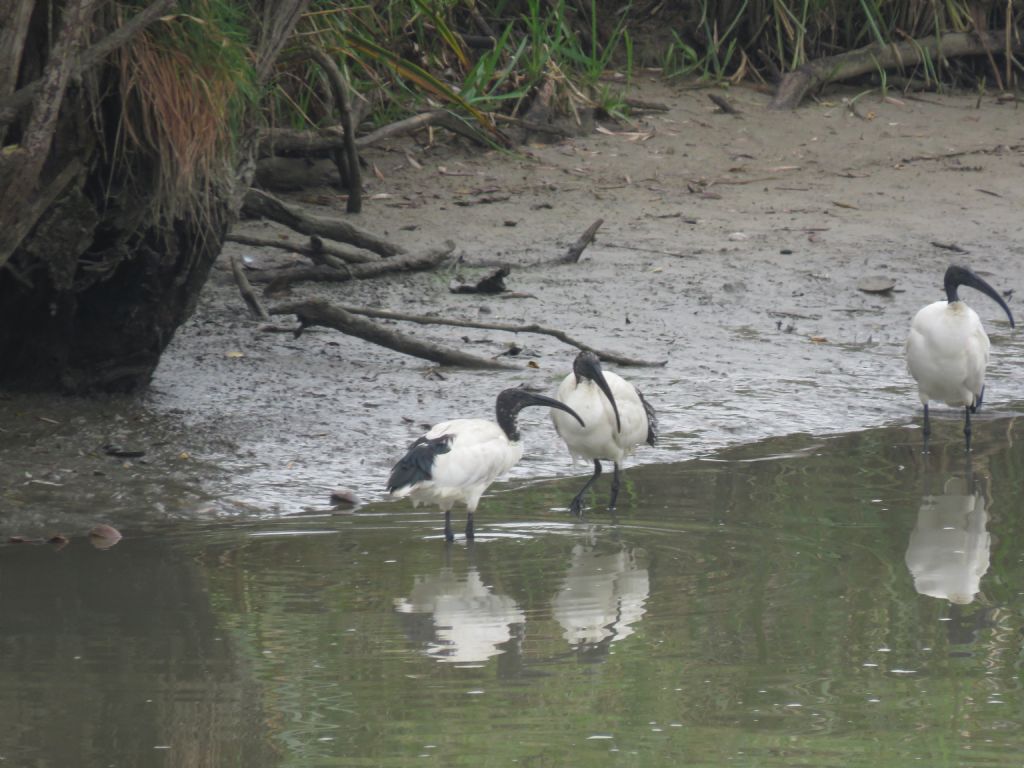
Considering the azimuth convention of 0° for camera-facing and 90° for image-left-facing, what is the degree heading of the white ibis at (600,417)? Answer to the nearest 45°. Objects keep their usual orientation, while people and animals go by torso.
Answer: approximately 45°

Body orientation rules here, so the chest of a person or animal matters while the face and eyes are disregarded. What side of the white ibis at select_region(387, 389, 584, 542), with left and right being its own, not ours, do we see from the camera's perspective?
right

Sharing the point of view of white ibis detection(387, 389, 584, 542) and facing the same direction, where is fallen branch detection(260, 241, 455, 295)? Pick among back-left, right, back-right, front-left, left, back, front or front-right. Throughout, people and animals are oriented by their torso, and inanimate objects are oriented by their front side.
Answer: left

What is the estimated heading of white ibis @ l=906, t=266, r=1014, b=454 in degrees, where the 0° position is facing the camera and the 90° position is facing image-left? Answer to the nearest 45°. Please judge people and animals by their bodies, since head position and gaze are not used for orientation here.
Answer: approximately 0°

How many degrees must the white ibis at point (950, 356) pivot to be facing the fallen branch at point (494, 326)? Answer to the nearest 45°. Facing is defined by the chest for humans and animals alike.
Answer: approximately 90° to its right

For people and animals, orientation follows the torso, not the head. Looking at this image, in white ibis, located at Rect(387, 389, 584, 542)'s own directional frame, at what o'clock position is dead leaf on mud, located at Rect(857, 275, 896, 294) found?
The dead leaf on mud is roughly at 10 o'clock from the white ibis.

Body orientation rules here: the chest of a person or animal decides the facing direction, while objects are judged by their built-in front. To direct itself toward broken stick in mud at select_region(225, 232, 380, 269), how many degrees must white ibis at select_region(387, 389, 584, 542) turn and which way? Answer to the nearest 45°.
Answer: approximately 90° to its left

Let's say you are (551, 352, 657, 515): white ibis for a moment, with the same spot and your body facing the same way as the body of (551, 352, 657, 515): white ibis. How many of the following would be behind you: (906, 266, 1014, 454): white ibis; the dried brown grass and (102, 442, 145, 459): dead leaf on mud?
1

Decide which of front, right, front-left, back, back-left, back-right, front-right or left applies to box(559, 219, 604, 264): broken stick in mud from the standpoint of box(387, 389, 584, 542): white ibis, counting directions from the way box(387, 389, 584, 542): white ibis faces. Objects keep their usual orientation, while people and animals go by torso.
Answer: left
